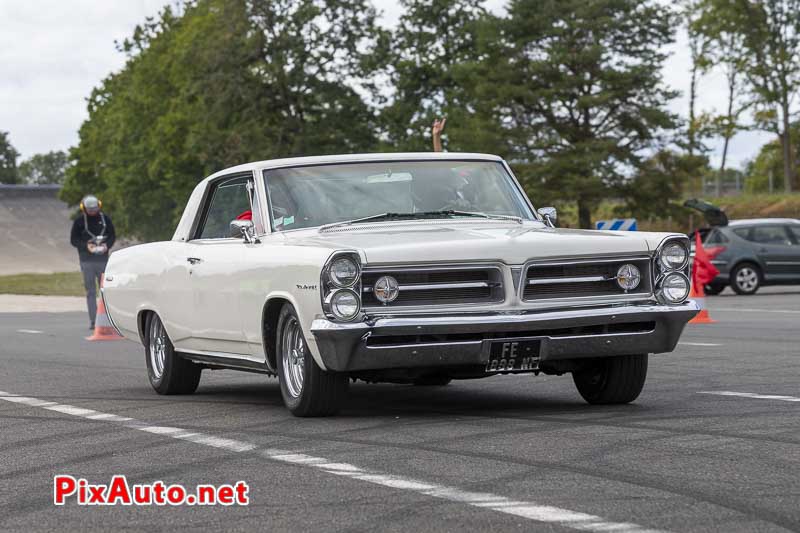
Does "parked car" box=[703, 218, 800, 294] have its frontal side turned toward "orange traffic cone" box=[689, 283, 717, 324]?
no

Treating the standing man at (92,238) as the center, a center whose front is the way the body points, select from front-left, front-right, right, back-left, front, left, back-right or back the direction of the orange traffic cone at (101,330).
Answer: front

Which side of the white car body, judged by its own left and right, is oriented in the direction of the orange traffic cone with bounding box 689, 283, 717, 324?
left

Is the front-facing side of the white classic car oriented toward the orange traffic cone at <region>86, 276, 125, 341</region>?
no

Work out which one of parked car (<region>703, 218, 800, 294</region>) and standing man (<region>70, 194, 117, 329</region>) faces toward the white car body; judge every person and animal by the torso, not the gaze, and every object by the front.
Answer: the standing man

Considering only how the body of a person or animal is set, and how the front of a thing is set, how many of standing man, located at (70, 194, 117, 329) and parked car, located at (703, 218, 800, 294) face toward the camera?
1

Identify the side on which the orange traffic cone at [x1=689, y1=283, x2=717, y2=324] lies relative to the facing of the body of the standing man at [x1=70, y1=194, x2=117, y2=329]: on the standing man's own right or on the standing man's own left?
on the standing man's own left

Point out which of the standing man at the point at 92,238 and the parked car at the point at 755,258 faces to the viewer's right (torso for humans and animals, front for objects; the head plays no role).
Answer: the parked car

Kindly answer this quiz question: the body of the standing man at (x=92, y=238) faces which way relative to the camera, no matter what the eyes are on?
toward the camera

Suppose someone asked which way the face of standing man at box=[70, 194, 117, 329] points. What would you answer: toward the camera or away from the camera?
toward the camera

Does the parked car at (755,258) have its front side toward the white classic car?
no

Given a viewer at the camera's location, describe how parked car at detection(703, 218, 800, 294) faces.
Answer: facing to the right of the viewer

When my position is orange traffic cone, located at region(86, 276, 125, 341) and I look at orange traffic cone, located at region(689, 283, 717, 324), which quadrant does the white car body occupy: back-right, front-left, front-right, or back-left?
front-right

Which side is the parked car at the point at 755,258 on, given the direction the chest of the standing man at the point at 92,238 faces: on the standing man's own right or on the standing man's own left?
on the standing man's own left

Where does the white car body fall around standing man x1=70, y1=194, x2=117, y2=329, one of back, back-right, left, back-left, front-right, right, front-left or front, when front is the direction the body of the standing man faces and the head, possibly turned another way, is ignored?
front
